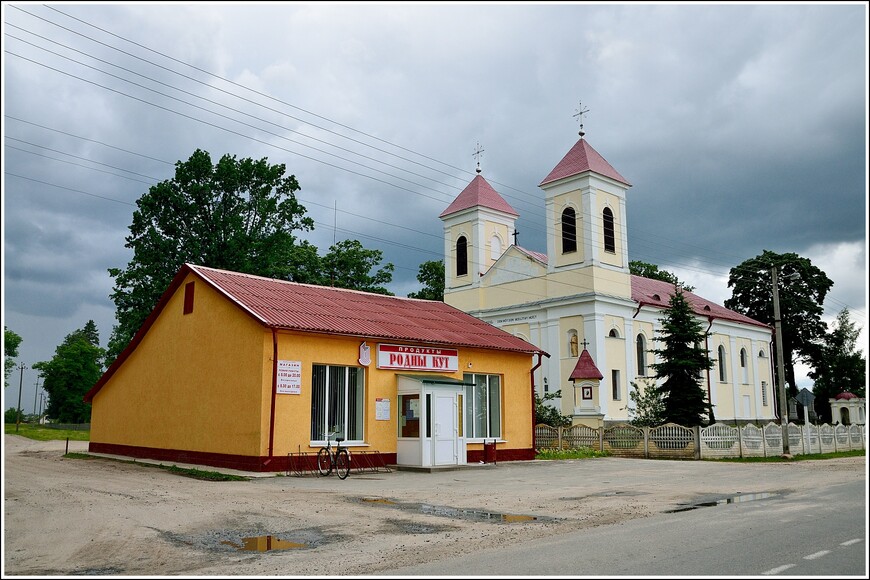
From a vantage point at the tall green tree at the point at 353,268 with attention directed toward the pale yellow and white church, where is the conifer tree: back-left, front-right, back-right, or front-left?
front-right

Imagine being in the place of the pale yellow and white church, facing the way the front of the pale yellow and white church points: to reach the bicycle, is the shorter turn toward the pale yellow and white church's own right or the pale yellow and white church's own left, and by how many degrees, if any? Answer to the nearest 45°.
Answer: approximately 45° to the pale yellow and white church's own left

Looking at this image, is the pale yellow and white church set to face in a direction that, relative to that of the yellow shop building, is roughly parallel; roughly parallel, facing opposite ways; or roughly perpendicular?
roughly perpendicular

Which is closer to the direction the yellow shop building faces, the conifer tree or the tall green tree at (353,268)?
the conifer tree

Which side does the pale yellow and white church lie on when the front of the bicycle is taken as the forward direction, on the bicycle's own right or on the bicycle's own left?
on the bicycle's own right

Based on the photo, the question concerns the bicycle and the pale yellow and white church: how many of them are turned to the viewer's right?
0

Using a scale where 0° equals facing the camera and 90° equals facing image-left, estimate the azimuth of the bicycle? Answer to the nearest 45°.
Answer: approximately 135°

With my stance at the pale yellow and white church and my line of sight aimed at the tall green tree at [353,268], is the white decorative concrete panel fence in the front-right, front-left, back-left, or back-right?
back-left

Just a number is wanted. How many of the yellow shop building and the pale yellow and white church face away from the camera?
0

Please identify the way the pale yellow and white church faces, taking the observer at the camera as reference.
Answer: facing the viewer and to the left of the viewer

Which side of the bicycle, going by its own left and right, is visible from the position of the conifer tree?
right

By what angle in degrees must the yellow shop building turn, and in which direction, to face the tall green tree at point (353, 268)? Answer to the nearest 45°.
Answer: approximately 135° to its left
